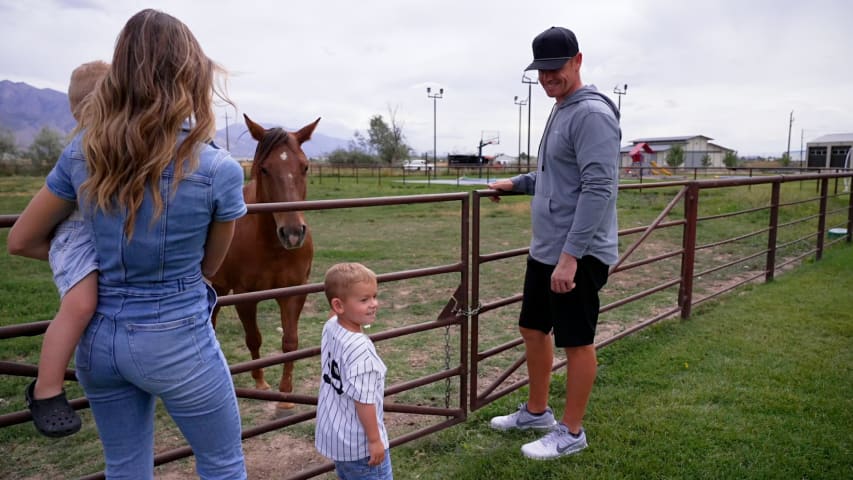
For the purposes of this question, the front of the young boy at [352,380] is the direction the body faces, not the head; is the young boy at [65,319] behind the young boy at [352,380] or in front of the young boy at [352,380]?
behind

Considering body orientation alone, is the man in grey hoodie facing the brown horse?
no

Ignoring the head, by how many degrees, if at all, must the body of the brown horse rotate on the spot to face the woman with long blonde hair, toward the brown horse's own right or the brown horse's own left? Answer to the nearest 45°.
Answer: approximately 45° to the brown horse's own right

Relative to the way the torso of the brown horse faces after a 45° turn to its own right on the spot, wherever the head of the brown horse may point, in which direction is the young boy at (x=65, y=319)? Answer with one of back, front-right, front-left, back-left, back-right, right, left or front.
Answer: front

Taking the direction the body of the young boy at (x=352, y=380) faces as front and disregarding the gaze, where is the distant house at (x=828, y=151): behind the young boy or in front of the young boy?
in front

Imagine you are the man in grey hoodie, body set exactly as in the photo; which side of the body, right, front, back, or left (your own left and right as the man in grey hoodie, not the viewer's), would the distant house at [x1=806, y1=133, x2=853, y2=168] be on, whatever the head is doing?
back

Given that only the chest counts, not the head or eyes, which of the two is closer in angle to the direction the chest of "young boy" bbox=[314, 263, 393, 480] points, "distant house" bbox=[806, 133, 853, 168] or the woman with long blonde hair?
the distant house

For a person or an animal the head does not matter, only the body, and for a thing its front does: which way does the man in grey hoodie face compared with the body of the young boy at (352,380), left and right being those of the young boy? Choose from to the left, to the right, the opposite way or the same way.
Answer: the opposite way

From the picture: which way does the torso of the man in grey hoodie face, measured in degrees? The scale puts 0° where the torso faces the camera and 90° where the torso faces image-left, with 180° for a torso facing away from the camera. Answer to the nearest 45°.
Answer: approximately 45°

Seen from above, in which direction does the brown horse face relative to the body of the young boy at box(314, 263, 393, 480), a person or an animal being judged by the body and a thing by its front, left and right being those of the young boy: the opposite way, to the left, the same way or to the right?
to the right

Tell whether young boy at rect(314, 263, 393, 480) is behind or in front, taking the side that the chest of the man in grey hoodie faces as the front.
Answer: in front

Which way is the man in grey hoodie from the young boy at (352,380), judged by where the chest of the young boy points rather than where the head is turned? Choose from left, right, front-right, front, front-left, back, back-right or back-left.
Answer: front

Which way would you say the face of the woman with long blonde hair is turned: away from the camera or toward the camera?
away from the camera

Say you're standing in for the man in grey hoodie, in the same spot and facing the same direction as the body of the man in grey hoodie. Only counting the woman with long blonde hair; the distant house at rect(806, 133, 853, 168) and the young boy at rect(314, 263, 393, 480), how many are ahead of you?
2

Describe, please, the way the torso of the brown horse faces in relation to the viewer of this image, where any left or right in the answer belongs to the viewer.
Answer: facing the viewer and to the right of the viewer
